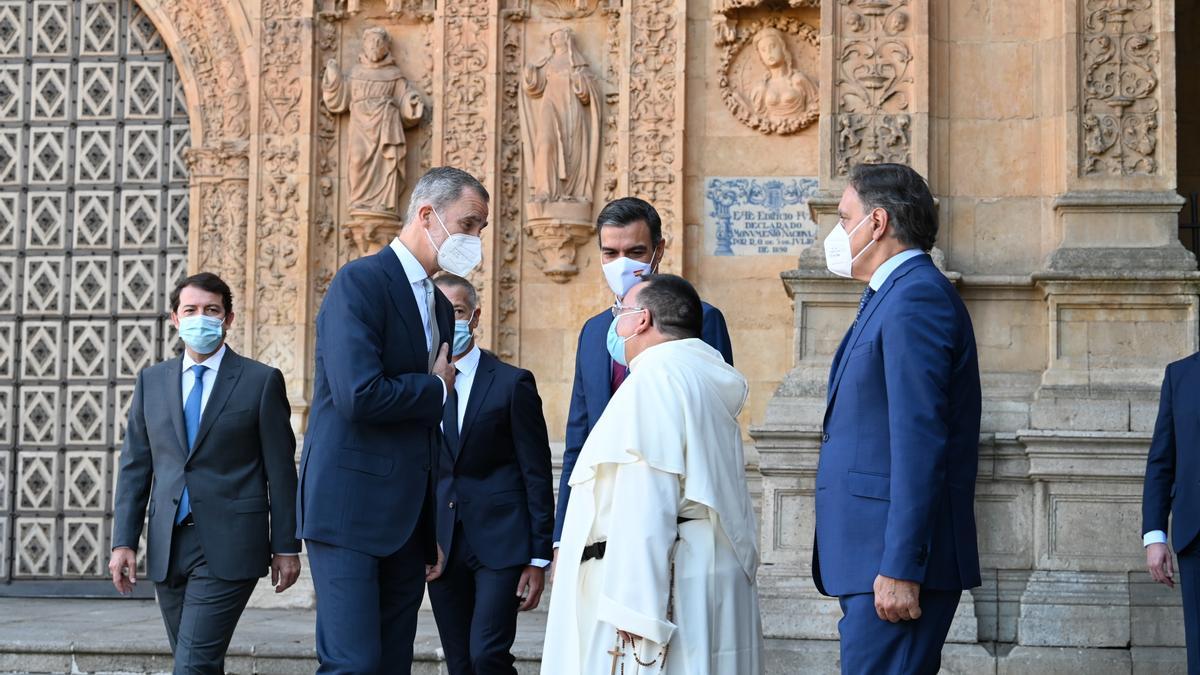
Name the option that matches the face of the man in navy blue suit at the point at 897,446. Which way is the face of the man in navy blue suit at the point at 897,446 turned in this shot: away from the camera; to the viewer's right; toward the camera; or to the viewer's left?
to the viewer's left

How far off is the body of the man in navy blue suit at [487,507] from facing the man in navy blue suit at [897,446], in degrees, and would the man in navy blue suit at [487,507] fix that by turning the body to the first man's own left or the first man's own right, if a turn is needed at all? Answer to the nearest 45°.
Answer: approximately 90° to the first man's own left

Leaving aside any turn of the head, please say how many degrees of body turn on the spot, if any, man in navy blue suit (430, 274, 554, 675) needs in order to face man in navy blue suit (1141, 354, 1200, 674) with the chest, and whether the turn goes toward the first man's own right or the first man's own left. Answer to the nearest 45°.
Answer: approximately 135° to the first man's own left

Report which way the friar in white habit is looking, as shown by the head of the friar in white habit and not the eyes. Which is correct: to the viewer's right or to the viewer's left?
to the viewer's left

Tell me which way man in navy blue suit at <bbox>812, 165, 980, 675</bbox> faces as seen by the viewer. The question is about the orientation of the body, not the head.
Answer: to the viewer's left
